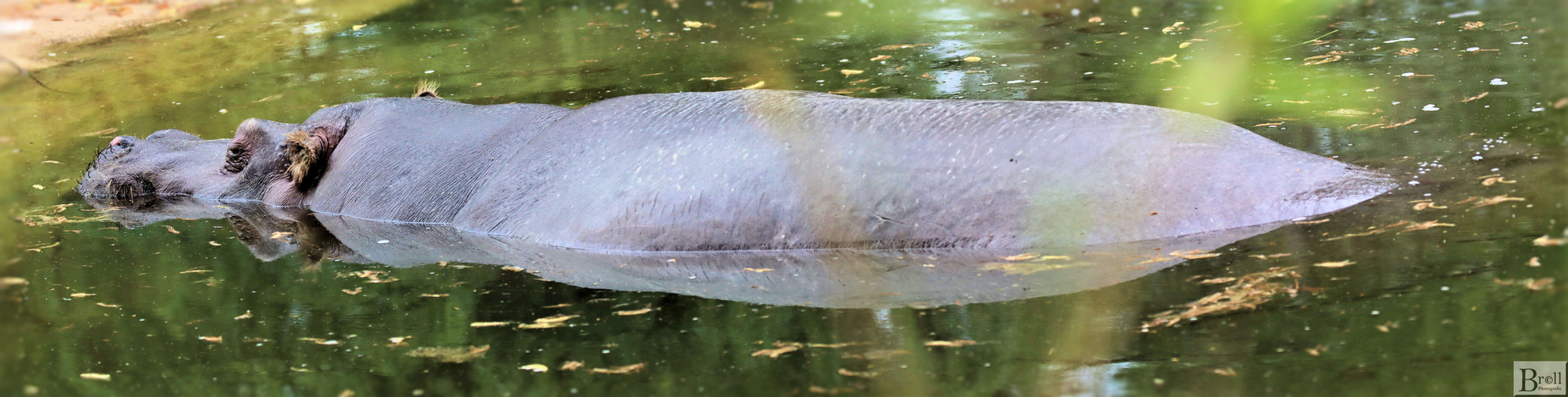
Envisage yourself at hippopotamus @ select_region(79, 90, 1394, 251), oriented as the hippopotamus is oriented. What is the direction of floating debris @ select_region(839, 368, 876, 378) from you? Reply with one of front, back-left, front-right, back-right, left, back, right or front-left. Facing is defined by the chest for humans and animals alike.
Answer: left

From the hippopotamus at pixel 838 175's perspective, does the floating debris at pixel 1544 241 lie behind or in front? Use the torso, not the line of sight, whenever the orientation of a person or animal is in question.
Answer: behind

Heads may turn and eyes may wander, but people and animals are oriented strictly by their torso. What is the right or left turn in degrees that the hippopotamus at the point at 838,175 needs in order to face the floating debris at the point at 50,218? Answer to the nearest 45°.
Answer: approximately 45° to its right

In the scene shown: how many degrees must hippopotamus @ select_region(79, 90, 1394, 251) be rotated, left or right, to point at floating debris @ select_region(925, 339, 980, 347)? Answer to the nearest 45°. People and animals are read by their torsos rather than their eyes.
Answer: approximately 90° to its left

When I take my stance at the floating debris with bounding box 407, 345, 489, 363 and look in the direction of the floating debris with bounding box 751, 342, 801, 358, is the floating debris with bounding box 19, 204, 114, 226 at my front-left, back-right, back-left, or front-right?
back-left

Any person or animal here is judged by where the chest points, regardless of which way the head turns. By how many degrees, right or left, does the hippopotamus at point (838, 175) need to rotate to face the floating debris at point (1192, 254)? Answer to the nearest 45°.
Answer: approximately 135° to its left

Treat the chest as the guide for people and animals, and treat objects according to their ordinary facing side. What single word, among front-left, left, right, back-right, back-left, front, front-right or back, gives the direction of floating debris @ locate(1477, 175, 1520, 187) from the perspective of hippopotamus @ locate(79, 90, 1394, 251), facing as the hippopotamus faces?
back

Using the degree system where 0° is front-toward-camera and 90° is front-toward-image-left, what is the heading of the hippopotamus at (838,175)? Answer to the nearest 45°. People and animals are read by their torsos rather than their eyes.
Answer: approximately 90°

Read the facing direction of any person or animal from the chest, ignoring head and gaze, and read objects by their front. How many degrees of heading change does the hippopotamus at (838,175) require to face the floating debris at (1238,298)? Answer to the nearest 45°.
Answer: approximately 135° to its left
